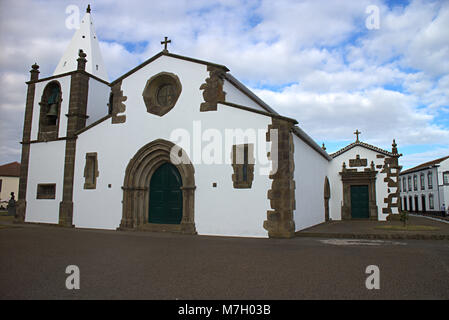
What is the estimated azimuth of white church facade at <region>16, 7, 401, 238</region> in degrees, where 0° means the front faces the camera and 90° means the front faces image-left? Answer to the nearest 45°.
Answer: approximately 45°
